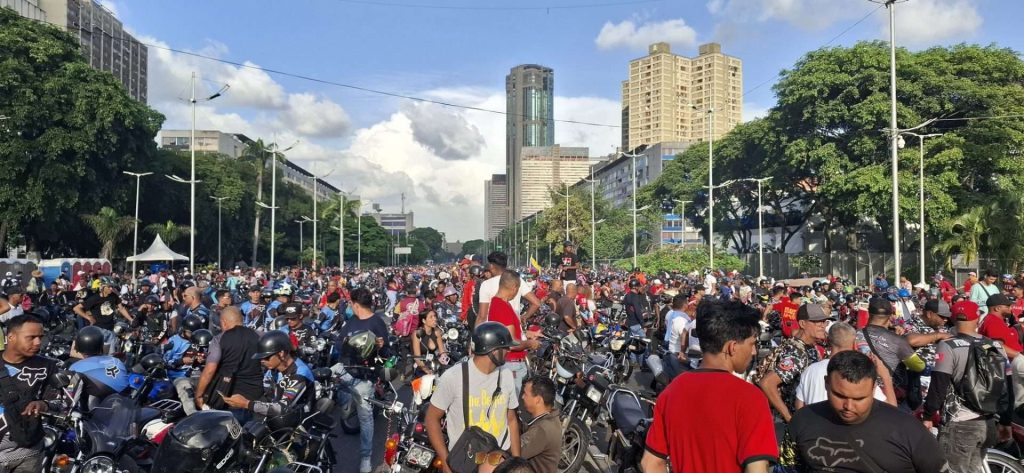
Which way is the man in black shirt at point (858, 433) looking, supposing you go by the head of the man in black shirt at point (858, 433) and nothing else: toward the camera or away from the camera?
toward the camera

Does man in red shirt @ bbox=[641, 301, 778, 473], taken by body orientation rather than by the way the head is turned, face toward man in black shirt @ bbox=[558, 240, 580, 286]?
yes

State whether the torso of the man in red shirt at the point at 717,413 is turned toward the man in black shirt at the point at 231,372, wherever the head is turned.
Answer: no

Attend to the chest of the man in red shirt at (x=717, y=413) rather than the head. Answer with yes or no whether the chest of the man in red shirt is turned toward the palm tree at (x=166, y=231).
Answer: no
